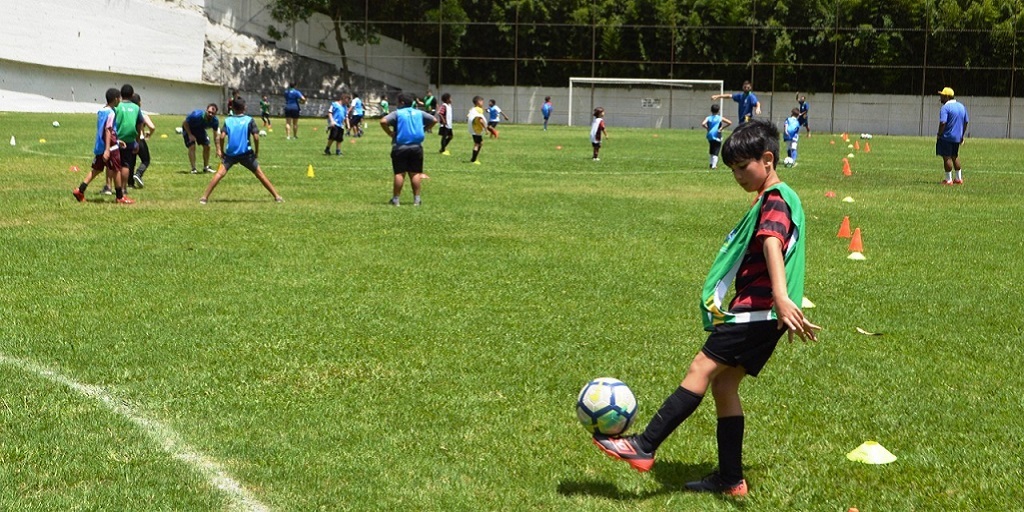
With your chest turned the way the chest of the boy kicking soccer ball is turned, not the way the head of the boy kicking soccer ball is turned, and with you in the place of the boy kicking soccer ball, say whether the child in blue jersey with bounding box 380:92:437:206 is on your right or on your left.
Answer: on your right

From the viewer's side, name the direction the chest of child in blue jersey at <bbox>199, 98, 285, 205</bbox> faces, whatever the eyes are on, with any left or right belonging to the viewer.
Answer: facing away from the viewer

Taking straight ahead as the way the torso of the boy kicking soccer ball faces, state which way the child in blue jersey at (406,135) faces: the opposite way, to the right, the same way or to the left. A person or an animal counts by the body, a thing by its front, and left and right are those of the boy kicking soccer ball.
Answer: to the right

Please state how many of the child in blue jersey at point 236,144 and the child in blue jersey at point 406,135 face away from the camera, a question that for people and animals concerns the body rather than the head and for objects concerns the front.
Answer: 2

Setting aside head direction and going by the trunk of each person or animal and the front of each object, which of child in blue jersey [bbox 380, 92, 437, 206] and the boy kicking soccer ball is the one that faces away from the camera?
the child in blue jersey

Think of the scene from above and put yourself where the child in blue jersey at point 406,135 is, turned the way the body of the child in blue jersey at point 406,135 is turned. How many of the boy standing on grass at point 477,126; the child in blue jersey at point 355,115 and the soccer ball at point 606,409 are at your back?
1

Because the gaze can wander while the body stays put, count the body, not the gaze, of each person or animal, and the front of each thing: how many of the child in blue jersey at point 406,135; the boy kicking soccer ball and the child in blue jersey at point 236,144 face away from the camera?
2

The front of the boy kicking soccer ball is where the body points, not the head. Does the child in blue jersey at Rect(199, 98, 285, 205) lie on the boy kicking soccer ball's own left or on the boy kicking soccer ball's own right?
on the boy kicking soccer ball's own right

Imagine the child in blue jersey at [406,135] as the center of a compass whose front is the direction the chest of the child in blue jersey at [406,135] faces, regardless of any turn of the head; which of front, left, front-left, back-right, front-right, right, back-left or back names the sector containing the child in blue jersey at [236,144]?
left

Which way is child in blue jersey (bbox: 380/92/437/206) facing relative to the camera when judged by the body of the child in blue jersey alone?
away from the camera

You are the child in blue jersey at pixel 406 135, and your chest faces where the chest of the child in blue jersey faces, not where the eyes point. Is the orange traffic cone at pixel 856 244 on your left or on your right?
on your right

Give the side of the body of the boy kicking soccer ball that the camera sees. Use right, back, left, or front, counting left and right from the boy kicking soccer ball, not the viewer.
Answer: left
